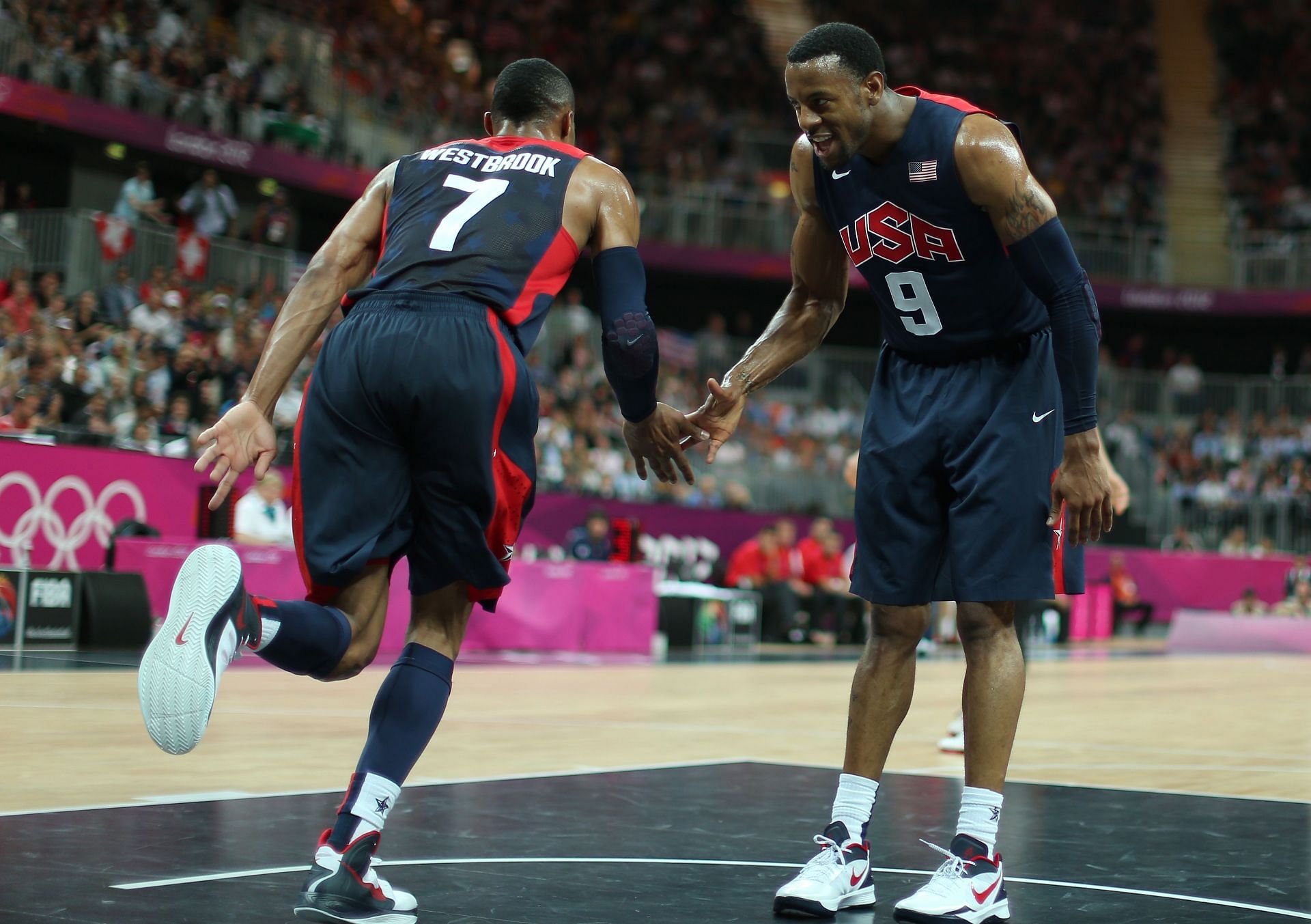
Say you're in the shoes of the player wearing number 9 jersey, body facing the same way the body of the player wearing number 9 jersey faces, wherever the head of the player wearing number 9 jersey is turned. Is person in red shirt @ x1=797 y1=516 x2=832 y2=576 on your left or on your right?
on your right

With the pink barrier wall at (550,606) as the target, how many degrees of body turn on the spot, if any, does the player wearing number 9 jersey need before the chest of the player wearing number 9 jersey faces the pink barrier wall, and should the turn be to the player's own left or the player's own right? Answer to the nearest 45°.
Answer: approximately 135° to the player's own right

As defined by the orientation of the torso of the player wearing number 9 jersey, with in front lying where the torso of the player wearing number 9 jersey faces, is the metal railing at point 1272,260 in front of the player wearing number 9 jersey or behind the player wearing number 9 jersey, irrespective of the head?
behind

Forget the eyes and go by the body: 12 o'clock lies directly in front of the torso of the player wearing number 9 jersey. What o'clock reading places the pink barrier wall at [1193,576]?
The pink barrier wall is roughly at 5 o'clock from the player wearing number 9 jersey.

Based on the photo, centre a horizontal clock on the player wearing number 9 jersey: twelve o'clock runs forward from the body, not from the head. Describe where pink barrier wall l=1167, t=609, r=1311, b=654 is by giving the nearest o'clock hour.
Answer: The pink barrier wall is roughly at 5 o'clock from the player wearing number 9 jersey.

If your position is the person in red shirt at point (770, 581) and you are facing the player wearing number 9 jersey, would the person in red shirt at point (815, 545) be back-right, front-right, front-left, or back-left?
back-left

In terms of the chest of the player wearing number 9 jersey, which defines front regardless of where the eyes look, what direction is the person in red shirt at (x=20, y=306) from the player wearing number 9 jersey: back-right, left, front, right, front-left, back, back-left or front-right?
right

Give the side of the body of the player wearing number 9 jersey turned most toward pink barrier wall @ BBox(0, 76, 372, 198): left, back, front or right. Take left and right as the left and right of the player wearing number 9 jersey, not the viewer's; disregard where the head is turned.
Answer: right

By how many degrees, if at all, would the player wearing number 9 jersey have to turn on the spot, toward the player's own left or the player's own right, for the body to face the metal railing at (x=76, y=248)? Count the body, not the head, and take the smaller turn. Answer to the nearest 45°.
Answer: approximately 90° to the player's own right

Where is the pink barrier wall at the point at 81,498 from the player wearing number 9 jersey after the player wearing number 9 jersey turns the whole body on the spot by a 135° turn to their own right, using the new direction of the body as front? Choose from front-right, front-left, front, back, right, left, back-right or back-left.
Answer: front-left
